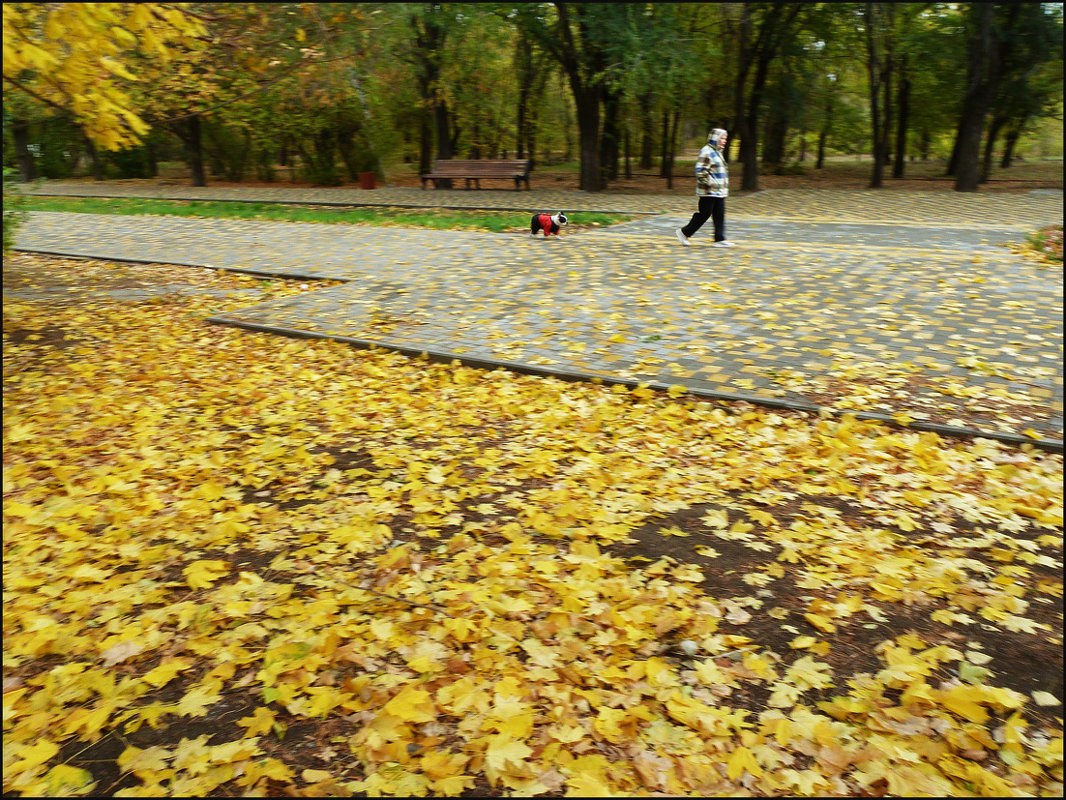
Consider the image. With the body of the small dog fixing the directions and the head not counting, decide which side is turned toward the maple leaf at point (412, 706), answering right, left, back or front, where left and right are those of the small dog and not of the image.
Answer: right

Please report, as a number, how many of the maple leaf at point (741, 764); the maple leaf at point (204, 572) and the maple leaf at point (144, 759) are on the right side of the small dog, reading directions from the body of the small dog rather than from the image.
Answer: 3

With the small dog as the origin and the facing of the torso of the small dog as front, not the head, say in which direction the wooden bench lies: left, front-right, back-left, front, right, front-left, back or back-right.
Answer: left

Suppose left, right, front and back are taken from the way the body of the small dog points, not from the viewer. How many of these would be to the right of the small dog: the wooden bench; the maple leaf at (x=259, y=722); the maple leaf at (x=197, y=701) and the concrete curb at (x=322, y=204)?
2

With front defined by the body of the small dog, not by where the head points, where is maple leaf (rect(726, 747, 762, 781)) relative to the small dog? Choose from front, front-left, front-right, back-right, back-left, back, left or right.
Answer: right

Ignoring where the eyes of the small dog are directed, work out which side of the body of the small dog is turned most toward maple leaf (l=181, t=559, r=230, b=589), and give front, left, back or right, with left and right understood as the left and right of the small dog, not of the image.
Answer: right

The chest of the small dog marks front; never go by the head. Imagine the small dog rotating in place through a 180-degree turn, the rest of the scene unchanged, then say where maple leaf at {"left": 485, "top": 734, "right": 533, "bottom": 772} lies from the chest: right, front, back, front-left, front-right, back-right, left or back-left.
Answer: left

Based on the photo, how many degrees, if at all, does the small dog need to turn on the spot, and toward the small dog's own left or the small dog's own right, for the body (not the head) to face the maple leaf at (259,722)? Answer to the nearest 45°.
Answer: approximately 90° to the small dog's own right

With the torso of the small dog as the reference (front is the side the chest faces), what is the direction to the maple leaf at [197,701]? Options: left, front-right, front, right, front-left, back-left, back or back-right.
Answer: right

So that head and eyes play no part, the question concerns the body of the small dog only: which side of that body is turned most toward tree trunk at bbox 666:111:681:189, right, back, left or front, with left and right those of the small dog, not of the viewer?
left

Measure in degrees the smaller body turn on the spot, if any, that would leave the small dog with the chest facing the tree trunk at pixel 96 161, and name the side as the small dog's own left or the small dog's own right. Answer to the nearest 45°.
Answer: approximately 135° to the small dog's own left

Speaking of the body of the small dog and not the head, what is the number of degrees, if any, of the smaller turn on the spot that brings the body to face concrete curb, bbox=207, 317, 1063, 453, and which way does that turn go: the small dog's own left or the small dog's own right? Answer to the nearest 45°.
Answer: approximately 90° to the small dog's own right

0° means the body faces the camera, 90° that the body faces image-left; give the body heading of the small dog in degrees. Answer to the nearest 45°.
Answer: approximately 270°
